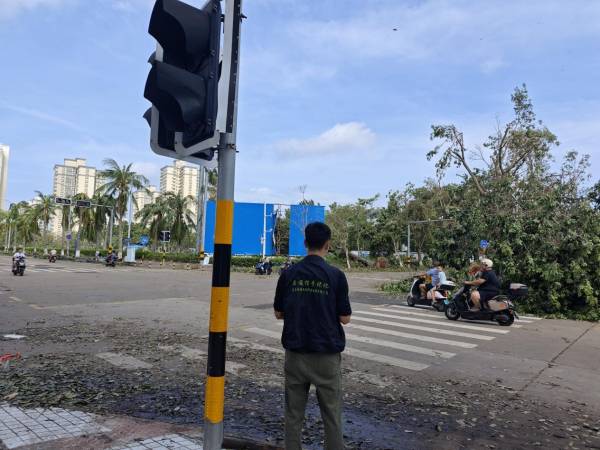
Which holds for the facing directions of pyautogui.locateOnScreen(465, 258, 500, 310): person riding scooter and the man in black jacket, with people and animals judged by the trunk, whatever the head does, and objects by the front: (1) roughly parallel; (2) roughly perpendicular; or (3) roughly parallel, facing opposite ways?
roughly perpendicular

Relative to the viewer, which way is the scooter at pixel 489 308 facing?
to the viewer's left

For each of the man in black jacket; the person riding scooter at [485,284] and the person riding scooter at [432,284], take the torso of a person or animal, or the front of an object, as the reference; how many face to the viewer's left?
2

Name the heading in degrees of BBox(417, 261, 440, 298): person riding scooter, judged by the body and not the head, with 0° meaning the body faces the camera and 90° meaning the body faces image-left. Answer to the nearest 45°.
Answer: approximately 90°

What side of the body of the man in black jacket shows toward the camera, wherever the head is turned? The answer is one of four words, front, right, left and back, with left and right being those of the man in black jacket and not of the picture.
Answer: back

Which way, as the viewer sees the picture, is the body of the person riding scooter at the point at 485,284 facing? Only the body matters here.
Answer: to the viewer's left

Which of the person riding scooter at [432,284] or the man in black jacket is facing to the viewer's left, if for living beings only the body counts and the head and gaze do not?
the person riding scooter

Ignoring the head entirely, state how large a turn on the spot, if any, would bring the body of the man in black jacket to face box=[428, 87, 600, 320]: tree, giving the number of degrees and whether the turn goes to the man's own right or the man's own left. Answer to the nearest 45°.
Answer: approximately 45° to the man's own right

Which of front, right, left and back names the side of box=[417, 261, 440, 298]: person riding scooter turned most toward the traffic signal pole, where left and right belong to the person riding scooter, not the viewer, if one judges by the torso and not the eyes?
left

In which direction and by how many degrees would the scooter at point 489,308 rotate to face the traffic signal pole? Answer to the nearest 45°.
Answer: approximately 90° to its left

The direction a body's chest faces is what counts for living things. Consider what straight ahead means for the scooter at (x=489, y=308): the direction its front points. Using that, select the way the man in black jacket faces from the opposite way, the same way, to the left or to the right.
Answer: to the right
